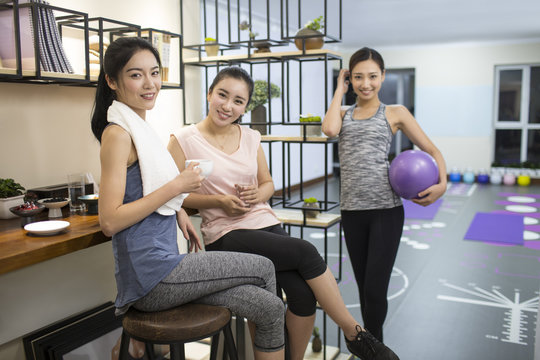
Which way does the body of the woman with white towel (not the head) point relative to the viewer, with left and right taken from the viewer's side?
facing to the right of the viewer

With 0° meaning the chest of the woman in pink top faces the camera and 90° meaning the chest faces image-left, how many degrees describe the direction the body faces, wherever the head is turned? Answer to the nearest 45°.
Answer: approximately 315°

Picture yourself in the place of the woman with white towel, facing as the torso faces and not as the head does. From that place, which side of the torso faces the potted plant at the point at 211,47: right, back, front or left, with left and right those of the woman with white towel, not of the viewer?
left

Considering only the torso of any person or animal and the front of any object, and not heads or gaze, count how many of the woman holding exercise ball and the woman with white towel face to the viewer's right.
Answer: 1

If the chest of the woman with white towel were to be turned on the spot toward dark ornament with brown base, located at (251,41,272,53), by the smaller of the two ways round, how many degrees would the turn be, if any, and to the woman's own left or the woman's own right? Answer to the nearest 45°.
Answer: approximately 90° to the woman's own left

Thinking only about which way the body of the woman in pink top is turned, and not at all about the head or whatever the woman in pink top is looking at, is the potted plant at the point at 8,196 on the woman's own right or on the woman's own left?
on the woman's own right

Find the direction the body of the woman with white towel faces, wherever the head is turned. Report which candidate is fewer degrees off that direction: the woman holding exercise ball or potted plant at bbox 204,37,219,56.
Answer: the woman holding exercise ball

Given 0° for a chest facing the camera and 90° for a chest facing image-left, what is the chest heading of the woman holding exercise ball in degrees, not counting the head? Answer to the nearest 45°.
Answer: approximately 0°

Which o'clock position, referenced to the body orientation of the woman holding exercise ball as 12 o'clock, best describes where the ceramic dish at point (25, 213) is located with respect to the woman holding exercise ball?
The ceramic dish is roughly at 2 o'clock from the woman holding exercise ball.

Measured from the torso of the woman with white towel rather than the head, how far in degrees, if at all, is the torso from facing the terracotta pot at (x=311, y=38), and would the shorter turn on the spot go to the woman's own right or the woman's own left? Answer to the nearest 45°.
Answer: approximately 45° to the woman's own left

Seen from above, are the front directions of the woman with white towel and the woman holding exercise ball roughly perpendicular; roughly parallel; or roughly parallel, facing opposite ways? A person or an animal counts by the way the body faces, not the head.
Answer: roughly perpendicular

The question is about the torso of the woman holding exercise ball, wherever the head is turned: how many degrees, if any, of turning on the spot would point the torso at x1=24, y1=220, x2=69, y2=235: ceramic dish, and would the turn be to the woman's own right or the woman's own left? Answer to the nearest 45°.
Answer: approximately 45° to the woman's own right
